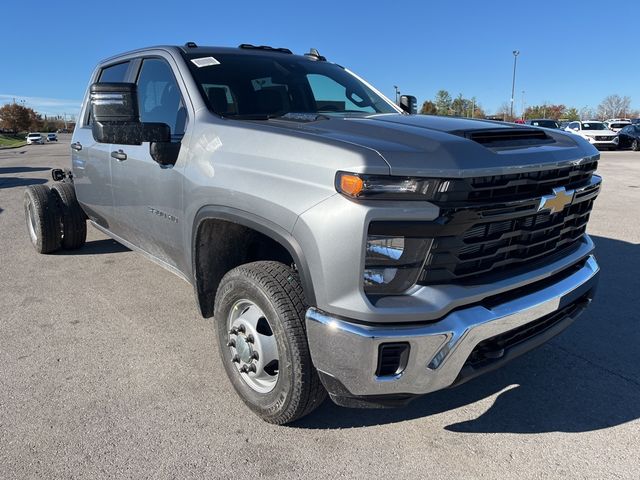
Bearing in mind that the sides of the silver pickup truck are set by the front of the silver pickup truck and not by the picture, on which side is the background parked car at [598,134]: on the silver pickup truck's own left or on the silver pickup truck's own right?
on the silver pickup truck's own left

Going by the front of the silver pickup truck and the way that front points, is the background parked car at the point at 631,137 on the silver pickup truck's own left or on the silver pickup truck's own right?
on the silver pickup truck's own left

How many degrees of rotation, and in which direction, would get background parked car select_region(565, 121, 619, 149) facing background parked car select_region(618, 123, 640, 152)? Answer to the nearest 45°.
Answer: approximately 45° to its left

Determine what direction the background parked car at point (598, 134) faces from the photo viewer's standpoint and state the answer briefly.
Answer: facing the viewer and to the right of the viewer

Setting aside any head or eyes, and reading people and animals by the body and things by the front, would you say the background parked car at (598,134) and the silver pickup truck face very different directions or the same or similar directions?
same or similar directions

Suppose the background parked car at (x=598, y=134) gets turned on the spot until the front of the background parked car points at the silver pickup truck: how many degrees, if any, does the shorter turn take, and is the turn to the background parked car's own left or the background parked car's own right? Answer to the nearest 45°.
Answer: approximately 45° to the background parked car's own right

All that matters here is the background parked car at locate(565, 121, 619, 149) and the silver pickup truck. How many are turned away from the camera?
0
